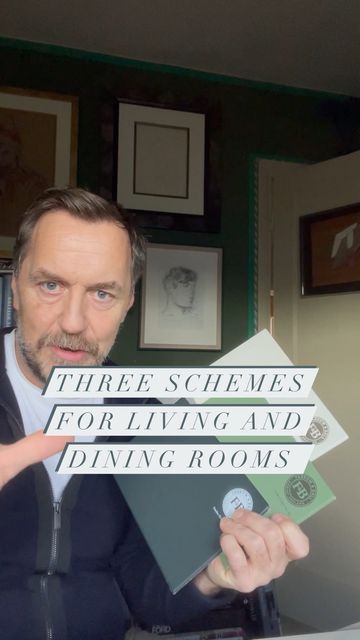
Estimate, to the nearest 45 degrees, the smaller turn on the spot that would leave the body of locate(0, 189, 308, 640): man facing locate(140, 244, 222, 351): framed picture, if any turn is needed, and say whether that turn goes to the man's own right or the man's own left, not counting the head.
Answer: approximately 180°

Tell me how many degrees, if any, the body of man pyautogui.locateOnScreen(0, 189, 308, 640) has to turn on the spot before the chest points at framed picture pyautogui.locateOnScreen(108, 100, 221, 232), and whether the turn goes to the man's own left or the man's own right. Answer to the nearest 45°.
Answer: approximately 180°

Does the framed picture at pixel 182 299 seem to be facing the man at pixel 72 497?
yes

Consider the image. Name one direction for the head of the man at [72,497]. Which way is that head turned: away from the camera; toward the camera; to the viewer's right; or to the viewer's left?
toward the camera

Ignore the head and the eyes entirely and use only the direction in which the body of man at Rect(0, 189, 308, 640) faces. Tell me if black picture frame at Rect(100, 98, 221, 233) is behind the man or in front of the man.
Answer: behind

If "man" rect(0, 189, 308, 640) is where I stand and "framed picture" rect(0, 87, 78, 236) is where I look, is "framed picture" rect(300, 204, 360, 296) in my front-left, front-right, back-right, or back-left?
front-right

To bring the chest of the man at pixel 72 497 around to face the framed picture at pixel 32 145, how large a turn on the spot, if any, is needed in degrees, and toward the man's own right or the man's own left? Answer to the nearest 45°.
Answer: approximately 180°

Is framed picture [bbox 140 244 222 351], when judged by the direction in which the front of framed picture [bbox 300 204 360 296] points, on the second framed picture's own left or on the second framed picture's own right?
on the second framed picture's own right

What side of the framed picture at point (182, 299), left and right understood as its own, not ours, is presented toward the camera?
front

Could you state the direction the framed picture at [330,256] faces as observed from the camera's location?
facing the viewer and to the left of the viewer

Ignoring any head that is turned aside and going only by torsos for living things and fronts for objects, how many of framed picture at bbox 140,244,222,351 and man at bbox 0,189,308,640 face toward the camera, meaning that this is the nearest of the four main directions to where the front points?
2

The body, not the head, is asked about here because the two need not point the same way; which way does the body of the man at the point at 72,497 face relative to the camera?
toward the camera
